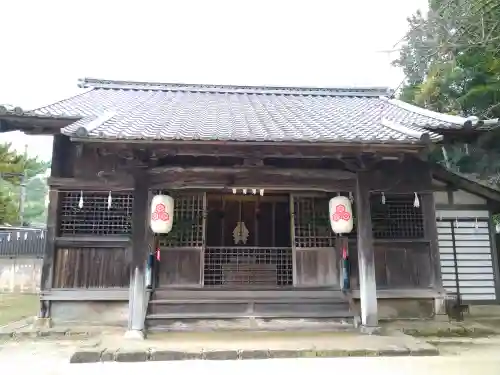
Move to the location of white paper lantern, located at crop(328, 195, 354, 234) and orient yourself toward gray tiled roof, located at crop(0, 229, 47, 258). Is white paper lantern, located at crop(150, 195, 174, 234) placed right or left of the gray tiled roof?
left

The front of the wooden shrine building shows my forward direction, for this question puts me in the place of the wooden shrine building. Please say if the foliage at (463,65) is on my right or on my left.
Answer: on my left

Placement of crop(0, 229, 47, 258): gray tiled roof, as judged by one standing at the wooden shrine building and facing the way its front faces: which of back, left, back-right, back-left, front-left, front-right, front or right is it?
back-right

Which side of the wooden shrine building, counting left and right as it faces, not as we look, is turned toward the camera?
front
